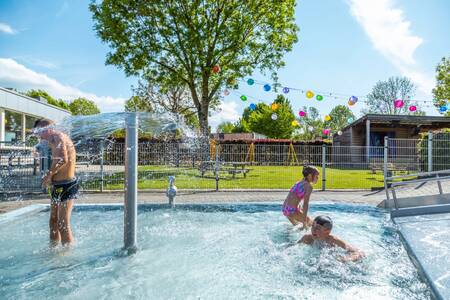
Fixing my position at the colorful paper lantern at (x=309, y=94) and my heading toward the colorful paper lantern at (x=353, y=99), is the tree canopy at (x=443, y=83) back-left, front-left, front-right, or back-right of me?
front-left

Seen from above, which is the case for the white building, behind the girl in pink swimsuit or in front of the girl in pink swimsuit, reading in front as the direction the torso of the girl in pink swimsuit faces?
behind
